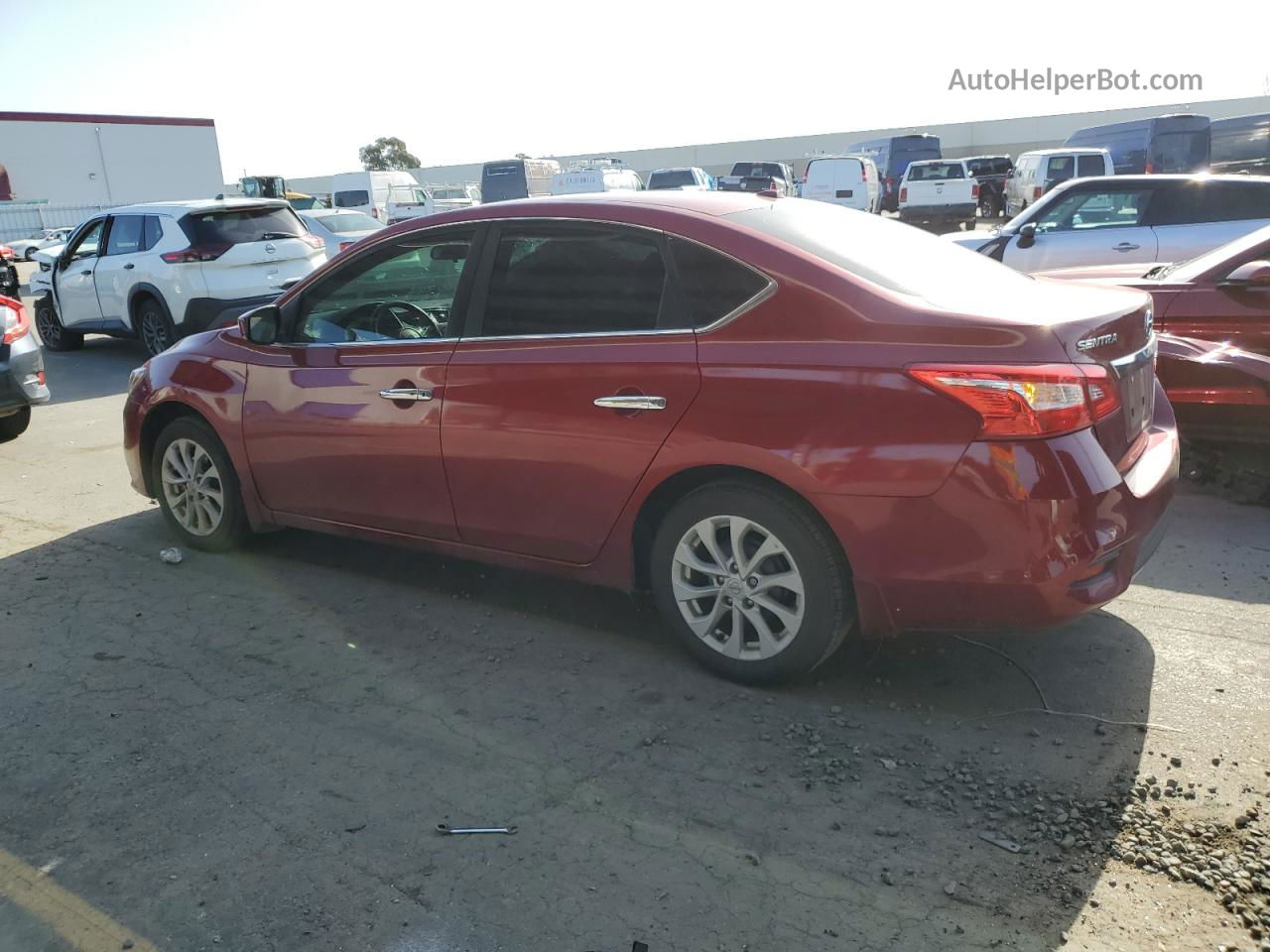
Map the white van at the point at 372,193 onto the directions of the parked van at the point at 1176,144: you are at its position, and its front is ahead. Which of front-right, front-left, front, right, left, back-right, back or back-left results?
front-left

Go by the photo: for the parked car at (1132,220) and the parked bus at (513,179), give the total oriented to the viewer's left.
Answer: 1

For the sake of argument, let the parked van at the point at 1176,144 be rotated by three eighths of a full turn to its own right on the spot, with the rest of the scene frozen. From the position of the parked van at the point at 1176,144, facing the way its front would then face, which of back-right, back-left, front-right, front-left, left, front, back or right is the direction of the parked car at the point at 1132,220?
right

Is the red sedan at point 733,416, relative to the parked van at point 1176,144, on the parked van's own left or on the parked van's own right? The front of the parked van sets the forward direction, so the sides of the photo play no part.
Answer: on the parked van's own left

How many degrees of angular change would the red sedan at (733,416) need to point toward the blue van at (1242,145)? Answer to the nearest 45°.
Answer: approximately 90° to its right

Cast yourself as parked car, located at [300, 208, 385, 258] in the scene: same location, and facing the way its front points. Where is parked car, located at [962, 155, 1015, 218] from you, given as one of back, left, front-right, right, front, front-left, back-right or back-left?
right

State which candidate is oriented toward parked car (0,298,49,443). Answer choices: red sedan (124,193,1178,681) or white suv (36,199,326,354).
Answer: the red sedan

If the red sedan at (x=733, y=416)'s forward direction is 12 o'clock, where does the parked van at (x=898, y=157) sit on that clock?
The parked van is roughly at 2 o'clock from the red sedan.

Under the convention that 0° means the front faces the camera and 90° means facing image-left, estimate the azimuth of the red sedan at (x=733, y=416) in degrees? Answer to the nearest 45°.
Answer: approximately 135°

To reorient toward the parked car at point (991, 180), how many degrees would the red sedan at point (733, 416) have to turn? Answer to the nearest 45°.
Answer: approximately 45° to its right

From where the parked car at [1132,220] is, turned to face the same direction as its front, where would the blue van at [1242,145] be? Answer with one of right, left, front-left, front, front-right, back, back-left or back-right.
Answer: right

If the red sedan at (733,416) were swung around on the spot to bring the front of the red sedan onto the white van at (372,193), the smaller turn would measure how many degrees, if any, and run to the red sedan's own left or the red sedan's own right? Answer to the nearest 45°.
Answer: approximately 45° to the red sedan's own right

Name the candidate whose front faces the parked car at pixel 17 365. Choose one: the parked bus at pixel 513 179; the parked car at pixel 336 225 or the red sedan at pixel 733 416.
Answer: the red sedan

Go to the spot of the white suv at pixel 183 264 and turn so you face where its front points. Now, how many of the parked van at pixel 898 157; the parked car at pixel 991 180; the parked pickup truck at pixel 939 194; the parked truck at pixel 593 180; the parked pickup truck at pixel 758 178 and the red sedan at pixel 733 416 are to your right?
5

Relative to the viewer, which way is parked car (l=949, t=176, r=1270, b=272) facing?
to the viewer's left
